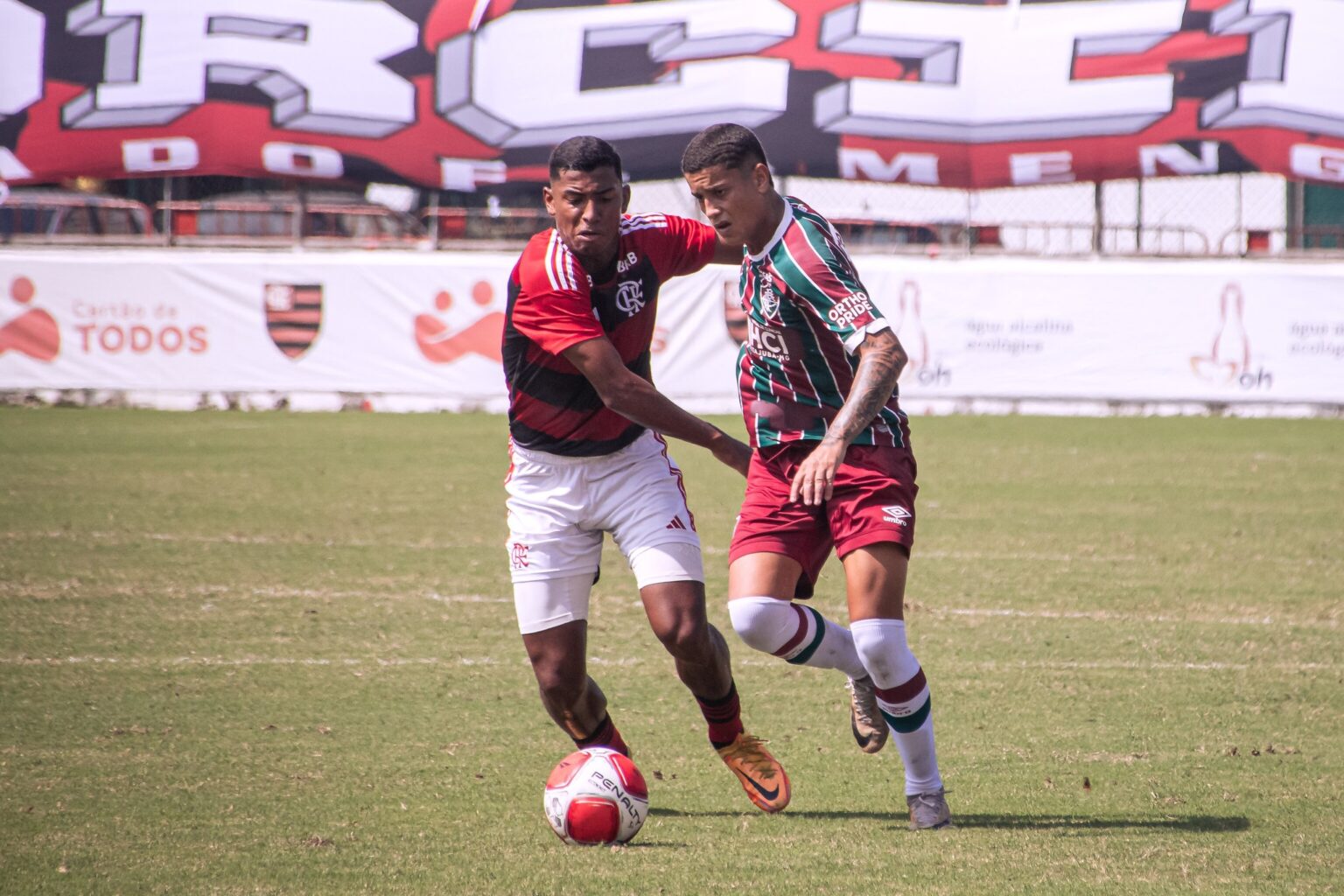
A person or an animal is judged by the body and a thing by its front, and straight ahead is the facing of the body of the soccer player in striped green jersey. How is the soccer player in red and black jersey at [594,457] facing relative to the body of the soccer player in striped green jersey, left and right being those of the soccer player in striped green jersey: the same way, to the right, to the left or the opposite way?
to the left

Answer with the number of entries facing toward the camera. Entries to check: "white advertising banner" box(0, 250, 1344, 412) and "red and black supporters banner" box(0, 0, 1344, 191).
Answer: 2

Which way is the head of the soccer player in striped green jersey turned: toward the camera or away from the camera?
toward the camera

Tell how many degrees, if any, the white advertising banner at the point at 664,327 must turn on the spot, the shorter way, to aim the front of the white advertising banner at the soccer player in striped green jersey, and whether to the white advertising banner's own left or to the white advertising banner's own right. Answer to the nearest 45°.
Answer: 0° — it already faces them

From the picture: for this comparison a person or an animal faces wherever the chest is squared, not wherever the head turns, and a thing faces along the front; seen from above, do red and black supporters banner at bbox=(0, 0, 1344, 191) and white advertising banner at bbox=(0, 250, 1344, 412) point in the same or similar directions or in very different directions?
same or similar directions

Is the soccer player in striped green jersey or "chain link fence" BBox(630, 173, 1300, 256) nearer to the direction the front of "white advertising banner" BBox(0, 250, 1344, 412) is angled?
the soccer player in striped green jersey

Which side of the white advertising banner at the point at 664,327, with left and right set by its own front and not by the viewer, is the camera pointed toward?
front

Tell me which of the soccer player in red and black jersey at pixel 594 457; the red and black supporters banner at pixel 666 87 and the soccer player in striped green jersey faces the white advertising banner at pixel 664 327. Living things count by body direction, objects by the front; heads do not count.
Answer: the red and black supporters banner

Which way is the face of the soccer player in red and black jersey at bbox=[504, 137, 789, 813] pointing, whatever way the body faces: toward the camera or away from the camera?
toward the camera

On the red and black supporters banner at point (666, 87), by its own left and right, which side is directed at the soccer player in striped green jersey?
front

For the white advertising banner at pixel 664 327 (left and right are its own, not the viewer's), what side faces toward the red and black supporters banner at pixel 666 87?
back

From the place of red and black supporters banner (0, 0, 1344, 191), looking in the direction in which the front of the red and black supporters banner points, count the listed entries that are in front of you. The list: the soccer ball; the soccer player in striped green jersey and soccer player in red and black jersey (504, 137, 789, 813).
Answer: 3

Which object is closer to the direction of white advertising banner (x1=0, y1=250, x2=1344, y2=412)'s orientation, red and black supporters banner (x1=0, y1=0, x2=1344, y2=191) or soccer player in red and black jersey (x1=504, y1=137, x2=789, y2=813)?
the soccer player in red and black jersey

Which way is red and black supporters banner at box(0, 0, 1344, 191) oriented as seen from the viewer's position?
toward the camera

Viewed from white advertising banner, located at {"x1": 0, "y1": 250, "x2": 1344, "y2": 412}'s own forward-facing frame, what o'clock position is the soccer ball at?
The soccer ball is roughly at 12 o'clock from the white advertising banner.

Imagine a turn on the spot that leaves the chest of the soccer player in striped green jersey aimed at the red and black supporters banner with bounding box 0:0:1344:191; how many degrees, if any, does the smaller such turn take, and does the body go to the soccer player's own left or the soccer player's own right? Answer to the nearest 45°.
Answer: approximately 135° to the soccer player's own right

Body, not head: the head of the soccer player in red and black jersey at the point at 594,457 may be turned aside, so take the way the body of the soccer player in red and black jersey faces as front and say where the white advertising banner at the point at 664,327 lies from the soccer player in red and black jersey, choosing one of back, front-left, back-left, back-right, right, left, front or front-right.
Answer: back-left

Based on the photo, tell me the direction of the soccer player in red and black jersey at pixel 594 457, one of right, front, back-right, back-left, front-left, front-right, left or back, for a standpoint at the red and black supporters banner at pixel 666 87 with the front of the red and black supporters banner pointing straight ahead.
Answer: front
